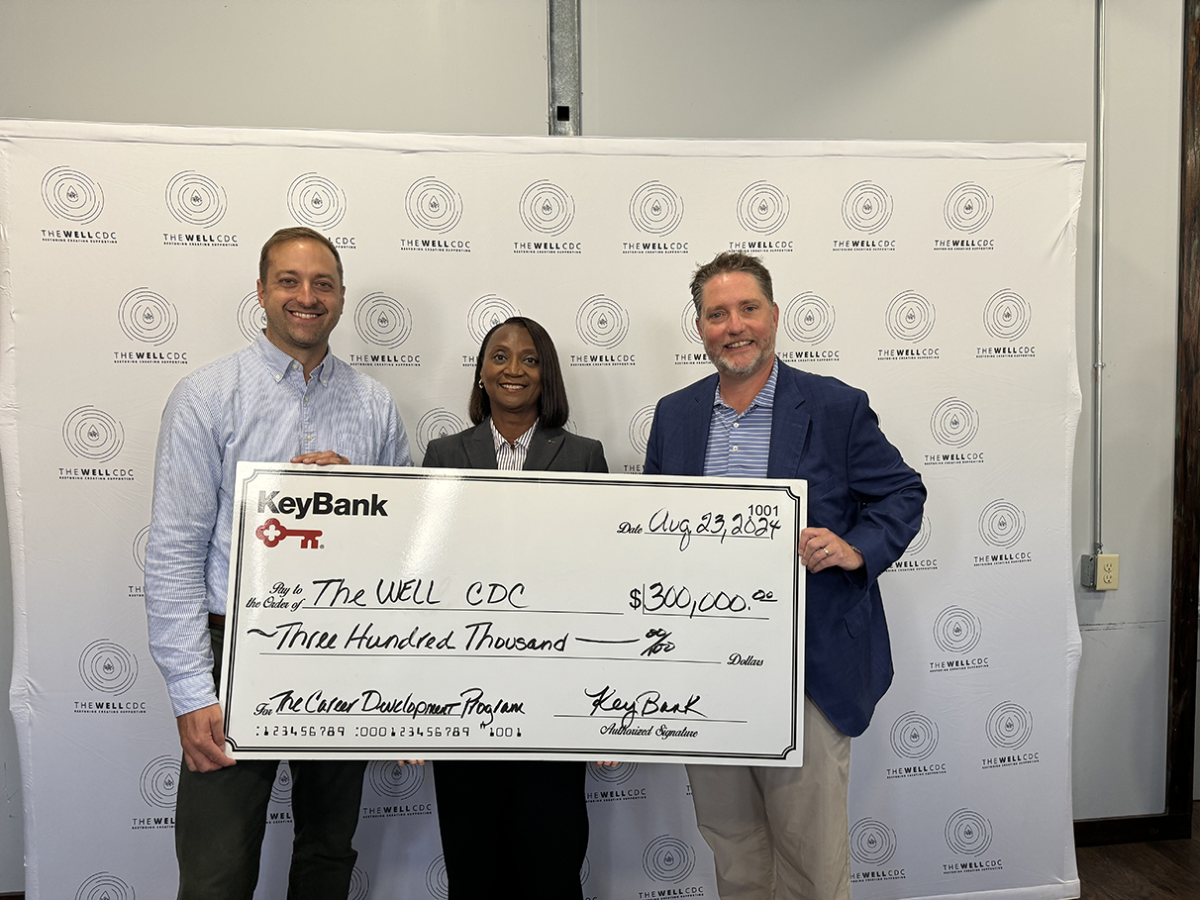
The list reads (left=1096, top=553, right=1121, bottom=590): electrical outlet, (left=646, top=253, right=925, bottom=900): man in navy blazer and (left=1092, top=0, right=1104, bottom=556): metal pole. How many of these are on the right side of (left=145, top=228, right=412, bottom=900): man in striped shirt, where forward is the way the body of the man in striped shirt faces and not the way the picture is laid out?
0

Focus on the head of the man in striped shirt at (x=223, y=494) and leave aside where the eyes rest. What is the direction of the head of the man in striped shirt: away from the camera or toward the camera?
toward the camera

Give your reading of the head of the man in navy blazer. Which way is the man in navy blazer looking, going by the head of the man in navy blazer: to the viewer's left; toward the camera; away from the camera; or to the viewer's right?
toward the camera

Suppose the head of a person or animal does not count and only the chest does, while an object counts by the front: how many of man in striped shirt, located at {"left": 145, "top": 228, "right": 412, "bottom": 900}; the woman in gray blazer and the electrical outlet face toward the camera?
3

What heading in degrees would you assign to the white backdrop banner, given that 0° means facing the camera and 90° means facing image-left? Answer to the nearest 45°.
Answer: approximately 0°

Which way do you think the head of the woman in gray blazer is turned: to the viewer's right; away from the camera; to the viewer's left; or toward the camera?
toward the camera

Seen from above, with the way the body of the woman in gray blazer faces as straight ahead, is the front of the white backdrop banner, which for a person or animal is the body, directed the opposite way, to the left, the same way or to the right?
the same way

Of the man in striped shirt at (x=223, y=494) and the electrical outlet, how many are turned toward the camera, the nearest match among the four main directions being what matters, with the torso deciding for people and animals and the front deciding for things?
2

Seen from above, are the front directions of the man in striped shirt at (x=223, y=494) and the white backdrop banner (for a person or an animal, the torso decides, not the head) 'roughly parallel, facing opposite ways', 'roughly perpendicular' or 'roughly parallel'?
roughly parallel

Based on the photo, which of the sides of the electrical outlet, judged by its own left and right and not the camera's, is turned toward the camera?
front

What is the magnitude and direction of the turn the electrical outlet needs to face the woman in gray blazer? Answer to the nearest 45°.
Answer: approximately 45° to its right
